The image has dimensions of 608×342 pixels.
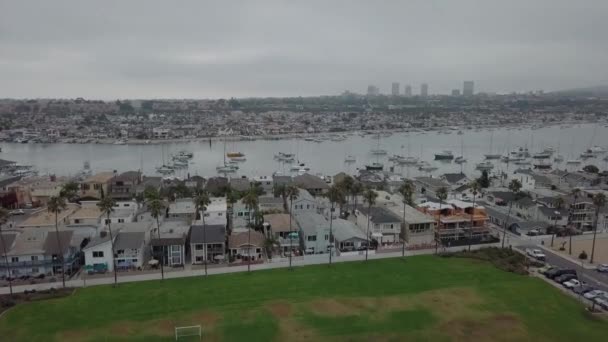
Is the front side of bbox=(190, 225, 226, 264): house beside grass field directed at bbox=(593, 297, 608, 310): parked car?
no

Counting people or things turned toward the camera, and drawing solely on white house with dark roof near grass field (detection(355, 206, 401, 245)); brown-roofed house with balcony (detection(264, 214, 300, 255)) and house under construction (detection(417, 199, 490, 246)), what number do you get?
3

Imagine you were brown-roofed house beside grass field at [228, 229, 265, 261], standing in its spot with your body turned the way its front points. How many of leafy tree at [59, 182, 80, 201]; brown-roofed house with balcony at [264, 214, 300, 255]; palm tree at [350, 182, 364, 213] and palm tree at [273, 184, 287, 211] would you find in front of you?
0

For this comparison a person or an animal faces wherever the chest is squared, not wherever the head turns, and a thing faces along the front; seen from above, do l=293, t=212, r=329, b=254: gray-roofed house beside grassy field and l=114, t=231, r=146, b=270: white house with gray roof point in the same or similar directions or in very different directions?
same or similar directions

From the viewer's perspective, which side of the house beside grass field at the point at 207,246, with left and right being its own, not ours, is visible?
front

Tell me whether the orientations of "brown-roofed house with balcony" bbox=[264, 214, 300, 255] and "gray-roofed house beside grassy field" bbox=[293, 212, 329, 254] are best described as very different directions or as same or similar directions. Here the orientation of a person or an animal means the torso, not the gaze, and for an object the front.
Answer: same or similar directions

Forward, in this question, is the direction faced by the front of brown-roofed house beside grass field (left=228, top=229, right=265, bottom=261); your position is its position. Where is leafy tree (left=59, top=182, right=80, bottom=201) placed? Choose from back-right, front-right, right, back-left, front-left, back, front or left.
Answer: back-right

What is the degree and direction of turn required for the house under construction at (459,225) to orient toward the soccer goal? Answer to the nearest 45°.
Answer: approximately 45° to its right

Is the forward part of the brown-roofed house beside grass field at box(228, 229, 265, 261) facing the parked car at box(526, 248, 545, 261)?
no

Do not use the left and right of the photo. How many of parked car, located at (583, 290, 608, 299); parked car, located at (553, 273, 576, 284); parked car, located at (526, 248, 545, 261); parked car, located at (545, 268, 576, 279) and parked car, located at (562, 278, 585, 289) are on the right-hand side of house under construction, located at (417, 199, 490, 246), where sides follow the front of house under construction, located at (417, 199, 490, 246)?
0

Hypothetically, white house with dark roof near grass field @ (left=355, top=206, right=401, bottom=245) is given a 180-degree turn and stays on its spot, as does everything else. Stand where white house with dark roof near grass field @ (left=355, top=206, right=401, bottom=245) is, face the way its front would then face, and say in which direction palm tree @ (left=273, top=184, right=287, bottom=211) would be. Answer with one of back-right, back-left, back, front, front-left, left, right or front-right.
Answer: front-left

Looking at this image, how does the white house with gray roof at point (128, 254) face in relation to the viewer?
toward the camera

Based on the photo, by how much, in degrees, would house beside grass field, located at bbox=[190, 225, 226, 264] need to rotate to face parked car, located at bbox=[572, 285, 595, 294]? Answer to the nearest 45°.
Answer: approximately 45° to its left

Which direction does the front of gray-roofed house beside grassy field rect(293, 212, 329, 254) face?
toward the camera

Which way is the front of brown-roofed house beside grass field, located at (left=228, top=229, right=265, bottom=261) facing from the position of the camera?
facing the viewer

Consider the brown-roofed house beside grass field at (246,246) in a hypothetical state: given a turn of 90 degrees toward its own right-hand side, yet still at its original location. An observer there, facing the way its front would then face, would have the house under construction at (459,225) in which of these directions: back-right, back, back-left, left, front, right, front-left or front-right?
back

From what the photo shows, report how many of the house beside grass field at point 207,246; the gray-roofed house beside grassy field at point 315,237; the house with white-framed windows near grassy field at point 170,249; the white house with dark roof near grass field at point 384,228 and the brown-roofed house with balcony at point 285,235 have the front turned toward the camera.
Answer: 5

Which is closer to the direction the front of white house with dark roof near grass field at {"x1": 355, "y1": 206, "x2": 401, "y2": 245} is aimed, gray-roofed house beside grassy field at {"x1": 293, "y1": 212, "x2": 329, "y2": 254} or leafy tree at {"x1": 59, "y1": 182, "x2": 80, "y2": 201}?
the gray-roofed house beside grassy field

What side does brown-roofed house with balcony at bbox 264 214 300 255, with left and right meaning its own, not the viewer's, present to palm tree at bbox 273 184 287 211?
back

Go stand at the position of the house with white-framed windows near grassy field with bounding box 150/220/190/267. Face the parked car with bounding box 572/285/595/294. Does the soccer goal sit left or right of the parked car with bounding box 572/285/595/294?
right

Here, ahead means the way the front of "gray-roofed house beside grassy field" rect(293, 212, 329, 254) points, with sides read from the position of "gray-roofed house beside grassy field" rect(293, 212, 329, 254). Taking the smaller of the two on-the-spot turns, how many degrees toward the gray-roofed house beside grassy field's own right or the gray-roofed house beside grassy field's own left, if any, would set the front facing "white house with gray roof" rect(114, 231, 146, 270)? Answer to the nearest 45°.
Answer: approximately 90° to the gray-roofed house beside grassy field's own right
